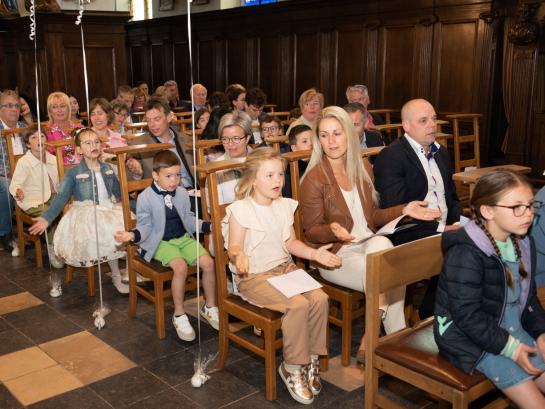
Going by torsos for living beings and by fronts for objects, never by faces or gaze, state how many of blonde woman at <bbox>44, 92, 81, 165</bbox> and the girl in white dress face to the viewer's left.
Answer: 0

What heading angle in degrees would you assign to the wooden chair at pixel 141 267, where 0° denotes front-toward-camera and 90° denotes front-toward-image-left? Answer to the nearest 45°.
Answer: approximately 315°

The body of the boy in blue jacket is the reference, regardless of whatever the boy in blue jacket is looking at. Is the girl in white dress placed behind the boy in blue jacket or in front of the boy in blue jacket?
behind

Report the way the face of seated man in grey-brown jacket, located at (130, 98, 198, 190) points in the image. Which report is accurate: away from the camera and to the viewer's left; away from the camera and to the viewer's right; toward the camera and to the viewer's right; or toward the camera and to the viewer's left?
toward the camera and to the viewer's left

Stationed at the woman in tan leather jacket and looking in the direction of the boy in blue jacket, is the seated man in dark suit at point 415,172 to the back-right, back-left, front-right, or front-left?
back-right
